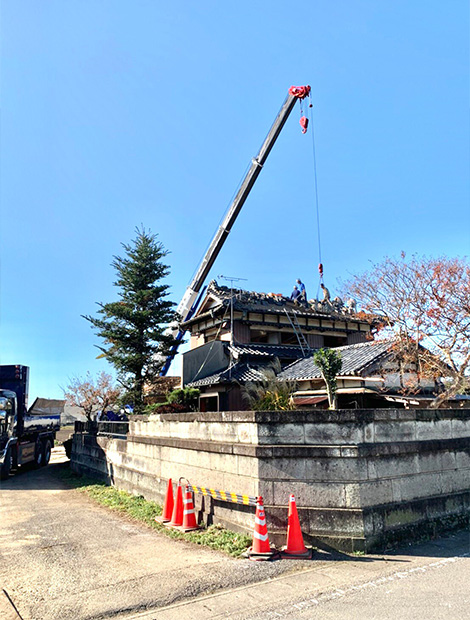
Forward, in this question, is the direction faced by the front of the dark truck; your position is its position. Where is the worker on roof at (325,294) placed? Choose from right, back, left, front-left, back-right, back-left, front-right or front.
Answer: back-left

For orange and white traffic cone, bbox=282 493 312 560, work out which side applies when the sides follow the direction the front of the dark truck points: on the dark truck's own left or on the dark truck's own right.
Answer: on the dark truck's own left

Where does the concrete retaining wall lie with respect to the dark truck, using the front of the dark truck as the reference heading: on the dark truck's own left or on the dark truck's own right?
on the dark truck's own left

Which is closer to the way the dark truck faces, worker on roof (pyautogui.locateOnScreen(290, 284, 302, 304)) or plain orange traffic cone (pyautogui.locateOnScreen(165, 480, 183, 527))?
the plain orange traffic cone

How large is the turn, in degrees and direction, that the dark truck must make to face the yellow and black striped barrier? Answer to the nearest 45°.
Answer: approximately 45° to its left

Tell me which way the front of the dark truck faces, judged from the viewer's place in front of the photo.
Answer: facing the viewer and to the left of the viewer

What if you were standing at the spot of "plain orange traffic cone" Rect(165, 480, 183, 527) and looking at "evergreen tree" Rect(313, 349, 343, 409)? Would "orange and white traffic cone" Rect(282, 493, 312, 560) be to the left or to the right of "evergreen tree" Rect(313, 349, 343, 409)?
right

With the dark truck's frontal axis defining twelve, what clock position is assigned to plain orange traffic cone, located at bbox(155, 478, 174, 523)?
The plain orange traffic cone is roughly at 10 o'clock from the dark truck.

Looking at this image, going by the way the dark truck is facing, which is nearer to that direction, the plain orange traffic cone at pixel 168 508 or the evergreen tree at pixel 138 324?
the plain orange traffic cone

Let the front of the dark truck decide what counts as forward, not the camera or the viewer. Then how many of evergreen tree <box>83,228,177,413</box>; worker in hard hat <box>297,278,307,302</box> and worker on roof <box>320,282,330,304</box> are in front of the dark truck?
0

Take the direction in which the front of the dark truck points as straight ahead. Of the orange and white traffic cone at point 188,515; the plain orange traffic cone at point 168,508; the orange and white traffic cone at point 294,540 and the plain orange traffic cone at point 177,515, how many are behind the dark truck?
0

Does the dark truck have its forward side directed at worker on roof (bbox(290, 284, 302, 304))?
no

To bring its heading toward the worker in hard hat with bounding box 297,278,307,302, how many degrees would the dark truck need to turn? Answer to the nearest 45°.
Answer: approximately 135° to its left

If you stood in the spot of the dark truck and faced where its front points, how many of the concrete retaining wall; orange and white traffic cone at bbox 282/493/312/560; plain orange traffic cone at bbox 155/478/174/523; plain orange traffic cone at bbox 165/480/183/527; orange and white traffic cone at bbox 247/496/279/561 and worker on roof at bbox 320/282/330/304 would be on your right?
0

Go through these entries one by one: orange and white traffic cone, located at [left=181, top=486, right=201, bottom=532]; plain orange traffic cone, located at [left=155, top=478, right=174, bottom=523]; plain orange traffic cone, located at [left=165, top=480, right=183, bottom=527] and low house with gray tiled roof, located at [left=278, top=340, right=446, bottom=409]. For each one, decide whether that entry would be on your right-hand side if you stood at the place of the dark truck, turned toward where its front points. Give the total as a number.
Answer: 0

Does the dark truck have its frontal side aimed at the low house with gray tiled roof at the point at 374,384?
no
